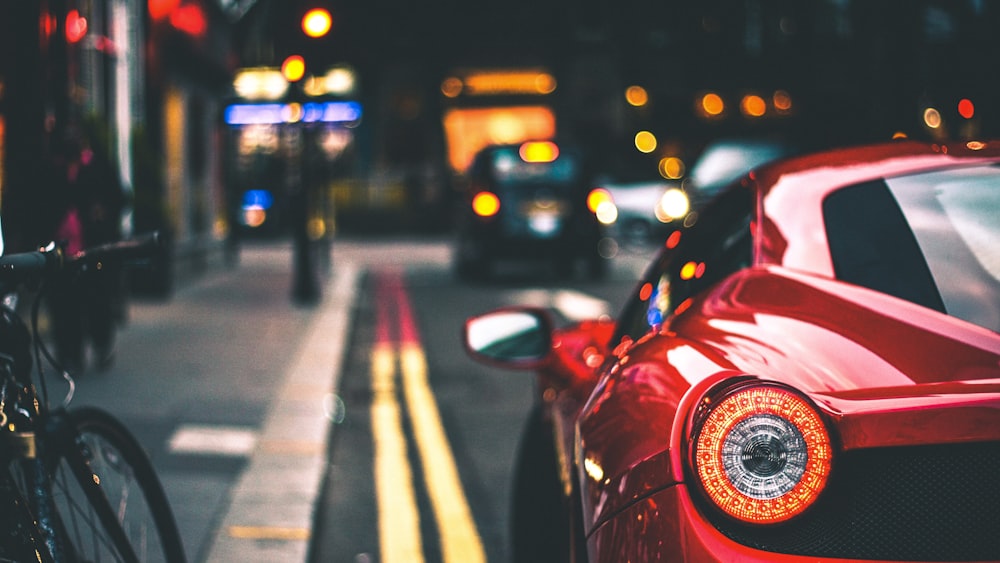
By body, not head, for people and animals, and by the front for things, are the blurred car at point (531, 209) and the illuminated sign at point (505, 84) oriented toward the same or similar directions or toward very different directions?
very different directions

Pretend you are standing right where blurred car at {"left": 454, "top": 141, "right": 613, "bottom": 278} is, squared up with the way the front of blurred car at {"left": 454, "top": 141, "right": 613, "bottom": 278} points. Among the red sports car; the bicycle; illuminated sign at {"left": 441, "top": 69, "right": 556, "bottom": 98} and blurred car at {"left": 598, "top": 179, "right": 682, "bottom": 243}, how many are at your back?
2

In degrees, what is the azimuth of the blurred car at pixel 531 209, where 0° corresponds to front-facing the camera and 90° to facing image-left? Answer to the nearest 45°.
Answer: approximately 180°

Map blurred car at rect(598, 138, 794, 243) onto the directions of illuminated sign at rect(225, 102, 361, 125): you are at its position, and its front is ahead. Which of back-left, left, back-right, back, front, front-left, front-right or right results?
front-left

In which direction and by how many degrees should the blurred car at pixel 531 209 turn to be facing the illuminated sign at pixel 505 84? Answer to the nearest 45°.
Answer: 0° — it already faces it

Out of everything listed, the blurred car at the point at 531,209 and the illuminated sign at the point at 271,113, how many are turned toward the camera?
1

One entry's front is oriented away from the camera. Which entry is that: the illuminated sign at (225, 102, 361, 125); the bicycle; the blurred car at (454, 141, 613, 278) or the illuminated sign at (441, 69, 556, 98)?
the blurred car

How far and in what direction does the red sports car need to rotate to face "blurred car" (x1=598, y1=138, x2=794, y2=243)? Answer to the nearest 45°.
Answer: approximately 45° to its right

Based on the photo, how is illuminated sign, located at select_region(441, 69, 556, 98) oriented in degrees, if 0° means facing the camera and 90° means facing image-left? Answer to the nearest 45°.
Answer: approximately 0°
